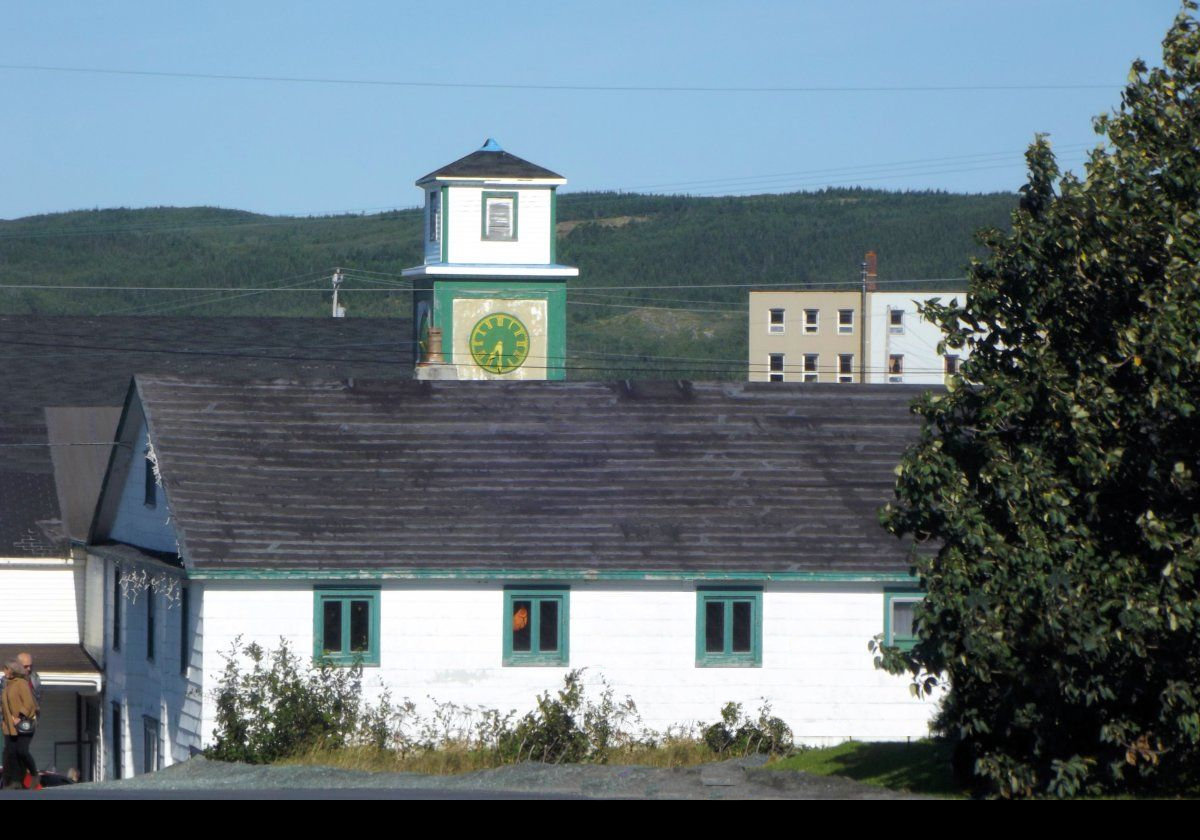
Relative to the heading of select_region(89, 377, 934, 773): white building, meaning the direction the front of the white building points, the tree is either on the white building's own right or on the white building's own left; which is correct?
on the white building's own left

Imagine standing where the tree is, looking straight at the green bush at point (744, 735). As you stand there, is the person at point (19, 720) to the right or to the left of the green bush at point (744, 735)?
left

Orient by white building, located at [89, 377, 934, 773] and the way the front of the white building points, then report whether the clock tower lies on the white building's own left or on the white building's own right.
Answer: on the white building's own right
